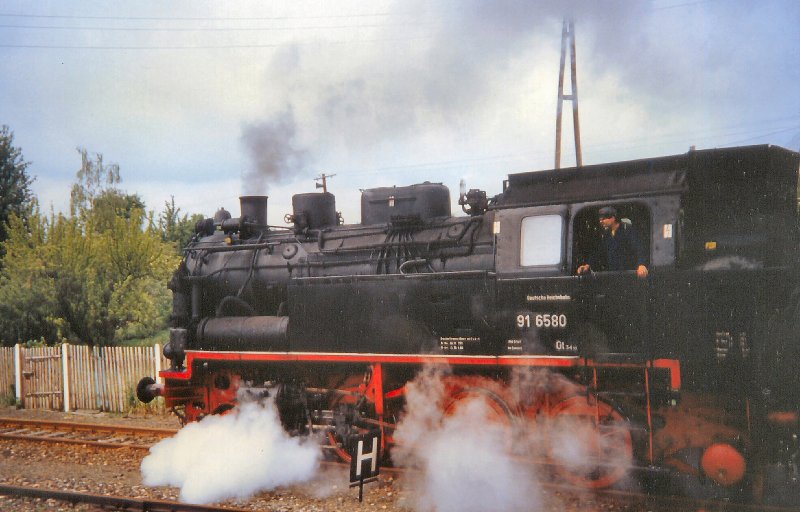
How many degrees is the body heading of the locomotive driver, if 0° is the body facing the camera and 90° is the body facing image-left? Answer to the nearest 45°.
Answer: approximately 45°

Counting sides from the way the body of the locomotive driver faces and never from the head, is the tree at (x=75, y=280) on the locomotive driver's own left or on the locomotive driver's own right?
on the locomotive driver's own right

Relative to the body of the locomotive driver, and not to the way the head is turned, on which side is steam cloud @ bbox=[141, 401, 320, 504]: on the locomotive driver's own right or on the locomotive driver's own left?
on the locomotive driver's own right

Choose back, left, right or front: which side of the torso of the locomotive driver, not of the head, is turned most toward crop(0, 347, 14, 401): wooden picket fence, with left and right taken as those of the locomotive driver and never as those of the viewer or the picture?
right

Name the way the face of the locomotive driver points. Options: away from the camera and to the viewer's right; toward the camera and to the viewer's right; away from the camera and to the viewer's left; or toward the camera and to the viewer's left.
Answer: toward the camera and to the viewer's left
